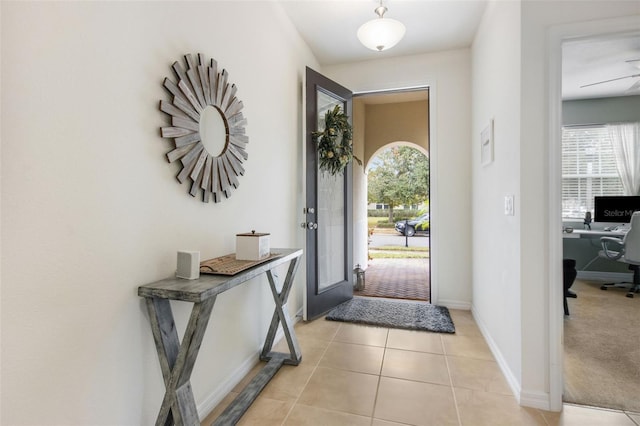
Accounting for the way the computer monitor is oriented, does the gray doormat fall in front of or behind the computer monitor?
in front

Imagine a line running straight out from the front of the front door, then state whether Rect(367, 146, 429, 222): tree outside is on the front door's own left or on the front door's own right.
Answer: on the front door's own left

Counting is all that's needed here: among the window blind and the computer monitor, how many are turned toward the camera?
2

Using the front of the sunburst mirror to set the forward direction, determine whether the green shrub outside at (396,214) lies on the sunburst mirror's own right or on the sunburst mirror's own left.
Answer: on the sunburst mirror's own left

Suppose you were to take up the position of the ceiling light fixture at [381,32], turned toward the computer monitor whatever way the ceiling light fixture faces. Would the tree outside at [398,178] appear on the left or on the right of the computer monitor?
left

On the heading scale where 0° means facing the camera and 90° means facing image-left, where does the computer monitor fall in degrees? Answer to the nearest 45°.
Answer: approximately 0°

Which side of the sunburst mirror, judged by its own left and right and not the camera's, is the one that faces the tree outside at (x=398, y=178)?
left

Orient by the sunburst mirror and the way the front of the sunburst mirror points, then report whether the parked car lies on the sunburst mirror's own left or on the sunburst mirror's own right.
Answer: on the sunburst mirror's own left

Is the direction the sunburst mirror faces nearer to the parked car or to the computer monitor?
the computer monitor

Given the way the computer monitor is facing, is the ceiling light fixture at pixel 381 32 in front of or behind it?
in front
